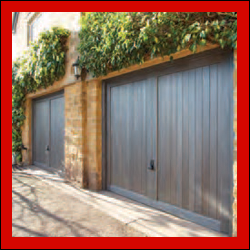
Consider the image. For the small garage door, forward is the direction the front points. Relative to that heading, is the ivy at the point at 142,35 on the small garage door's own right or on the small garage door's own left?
on the small garage door's own left

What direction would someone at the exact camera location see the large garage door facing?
facing the viewer and to the left of the viewer

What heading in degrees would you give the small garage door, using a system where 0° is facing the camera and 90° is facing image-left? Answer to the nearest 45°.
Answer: approximately 45°

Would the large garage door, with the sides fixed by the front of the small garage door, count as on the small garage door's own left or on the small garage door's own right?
on the small garage door's own left

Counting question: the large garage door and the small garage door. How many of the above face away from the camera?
0

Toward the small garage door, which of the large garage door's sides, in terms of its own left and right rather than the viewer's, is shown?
right
